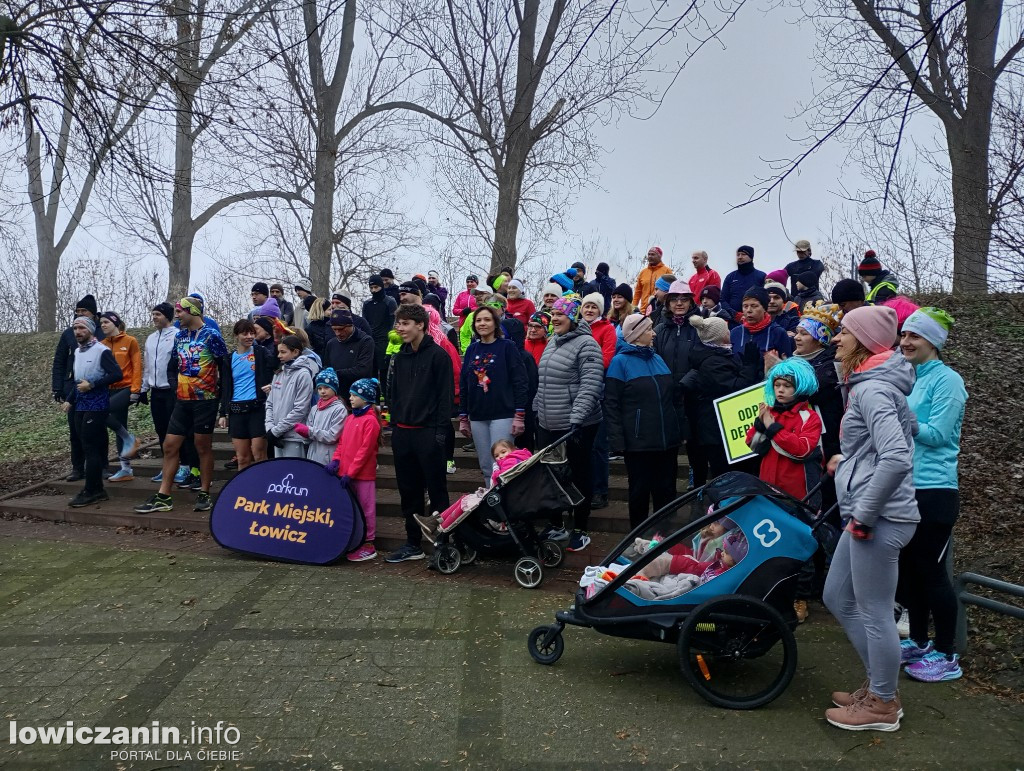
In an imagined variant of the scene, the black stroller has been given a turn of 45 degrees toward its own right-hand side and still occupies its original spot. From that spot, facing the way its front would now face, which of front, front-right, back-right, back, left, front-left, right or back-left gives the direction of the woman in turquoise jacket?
back

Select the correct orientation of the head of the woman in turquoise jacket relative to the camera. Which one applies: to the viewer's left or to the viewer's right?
to the viewer's left

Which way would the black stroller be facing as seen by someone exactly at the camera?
facing to the left of the viewer

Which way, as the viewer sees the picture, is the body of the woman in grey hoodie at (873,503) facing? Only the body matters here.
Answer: to the viewer's left

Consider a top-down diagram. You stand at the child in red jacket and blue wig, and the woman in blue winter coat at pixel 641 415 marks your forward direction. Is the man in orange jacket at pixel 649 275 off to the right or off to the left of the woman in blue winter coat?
right

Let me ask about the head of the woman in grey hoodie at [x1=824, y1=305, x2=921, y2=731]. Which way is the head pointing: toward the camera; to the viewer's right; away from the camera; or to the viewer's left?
to the viewer's left

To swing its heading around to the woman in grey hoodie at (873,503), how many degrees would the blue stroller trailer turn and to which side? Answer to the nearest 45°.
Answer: approximately 180°

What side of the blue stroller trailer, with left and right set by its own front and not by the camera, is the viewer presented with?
left

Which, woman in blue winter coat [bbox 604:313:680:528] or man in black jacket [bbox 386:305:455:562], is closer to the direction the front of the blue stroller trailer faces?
the man in black jacket

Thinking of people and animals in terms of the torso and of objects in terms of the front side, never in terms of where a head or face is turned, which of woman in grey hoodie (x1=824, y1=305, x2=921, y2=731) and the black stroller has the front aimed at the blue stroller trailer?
the woman in grey hoodie

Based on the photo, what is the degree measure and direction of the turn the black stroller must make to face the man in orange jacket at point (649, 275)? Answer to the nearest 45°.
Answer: approximately 90° to its right

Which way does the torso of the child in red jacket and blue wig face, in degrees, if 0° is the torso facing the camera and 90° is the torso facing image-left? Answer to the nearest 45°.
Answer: approximately 45°
